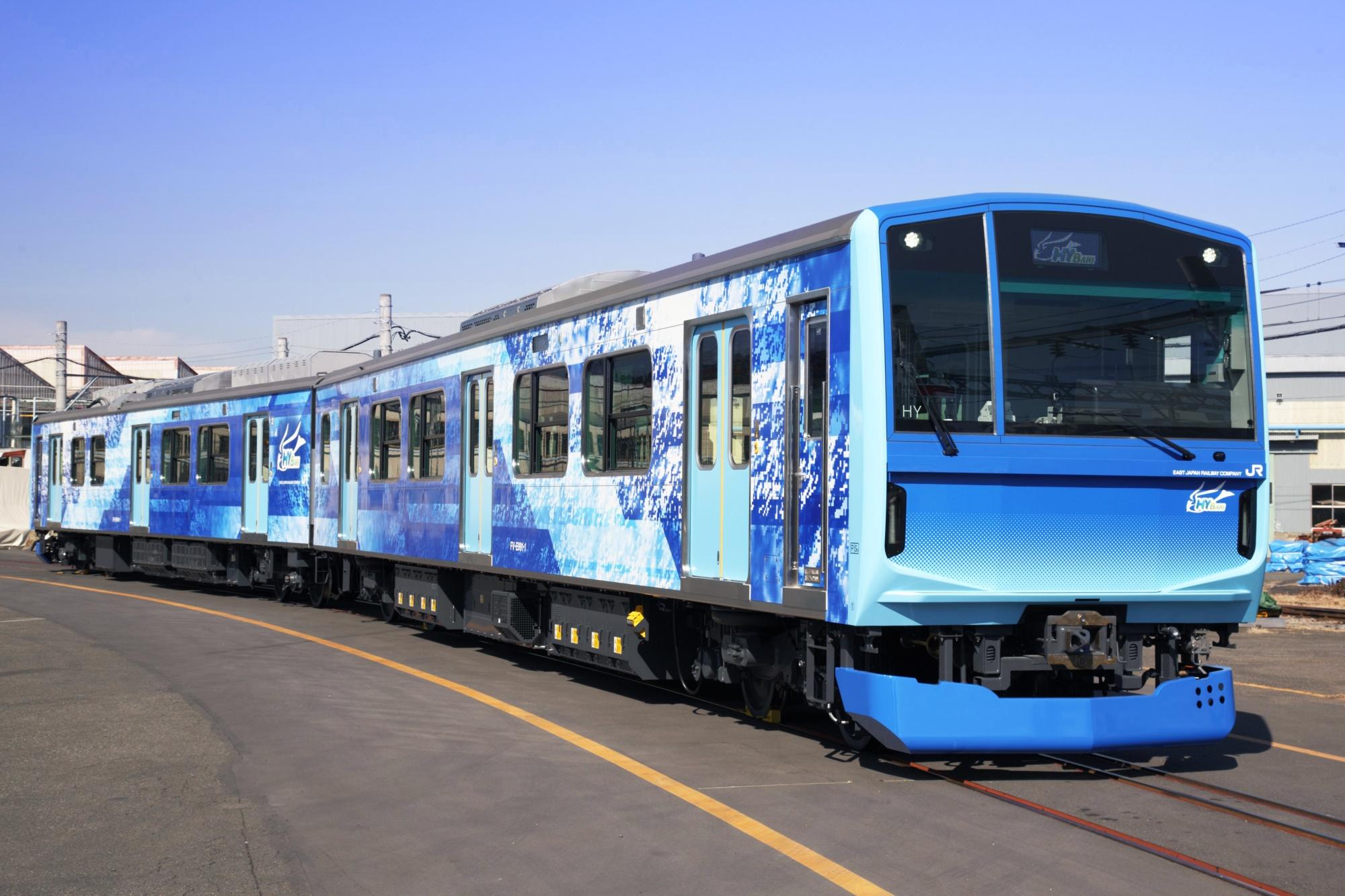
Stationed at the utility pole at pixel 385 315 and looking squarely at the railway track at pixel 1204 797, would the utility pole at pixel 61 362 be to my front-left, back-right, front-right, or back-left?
back-right

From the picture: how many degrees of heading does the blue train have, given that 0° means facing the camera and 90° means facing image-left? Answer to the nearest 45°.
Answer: approximately 315°

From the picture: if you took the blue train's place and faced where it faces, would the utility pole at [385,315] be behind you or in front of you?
behind

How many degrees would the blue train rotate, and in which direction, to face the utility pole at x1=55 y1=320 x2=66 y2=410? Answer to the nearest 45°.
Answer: approximately 180°
